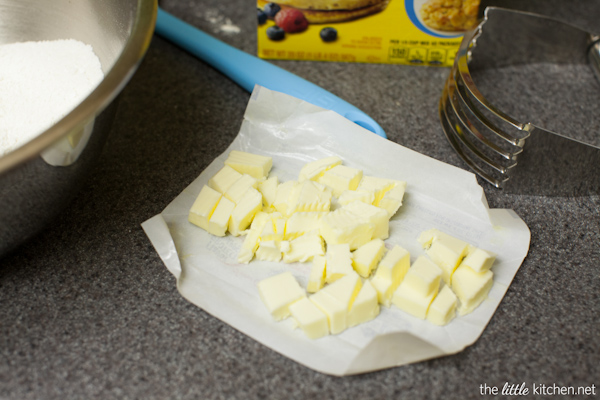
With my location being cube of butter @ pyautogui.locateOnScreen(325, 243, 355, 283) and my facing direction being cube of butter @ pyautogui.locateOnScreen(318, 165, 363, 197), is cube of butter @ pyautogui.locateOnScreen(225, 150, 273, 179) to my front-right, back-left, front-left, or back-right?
front-left

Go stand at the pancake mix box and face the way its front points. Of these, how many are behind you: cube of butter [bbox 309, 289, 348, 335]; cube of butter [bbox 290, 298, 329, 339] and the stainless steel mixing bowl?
0

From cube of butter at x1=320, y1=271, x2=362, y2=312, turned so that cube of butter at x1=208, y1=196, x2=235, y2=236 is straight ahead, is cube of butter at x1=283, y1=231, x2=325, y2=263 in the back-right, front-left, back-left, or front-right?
front-right

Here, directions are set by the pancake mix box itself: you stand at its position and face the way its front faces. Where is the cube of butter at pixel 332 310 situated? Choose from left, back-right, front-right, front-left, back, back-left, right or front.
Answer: front

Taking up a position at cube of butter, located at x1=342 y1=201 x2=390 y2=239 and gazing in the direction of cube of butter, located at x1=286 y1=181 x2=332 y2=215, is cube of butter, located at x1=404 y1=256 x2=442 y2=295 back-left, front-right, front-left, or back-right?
back-left

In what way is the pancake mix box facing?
toward the camera

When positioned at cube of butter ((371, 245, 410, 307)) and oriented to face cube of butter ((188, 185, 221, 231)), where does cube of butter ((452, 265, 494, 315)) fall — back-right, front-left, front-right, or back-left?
back-right
